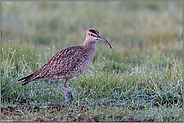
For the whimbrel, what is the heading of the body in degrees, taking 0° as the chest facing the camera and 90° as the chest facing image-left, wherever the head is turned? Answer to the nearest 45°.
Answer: approximately 270°
